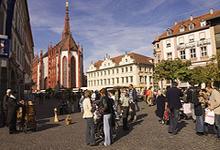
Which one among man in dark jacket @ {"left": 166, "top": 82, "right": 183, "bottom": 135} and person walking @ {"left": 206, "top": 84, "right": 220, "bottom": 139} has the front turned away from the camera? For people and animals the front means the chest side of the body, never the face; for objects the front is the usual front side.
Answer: the man in dark jacket

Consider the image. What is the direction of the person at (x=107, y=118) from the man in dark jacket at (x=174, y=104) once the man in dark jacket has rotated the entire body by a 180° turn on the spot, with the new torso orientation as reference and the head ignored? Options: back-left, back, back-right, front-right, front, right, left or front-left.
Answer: front-right

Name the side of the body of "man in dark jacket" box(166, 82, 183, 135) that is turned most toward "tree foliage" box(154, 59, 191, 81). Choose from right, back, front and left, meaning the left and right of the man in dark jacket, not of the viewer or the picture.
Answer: front

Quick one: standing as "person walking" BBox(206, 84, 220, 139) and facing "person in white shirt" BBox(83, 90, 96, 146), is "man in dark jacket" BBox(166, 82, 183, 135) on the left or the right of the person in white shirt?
right

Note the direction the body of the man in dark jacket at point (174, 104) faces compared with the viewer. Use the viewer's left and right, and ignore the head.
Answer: facing away from the viewer

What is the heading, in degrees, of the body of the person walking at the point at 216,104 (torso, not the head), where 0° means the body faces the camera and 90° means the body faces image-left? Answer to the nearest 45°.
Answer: approximately 90°

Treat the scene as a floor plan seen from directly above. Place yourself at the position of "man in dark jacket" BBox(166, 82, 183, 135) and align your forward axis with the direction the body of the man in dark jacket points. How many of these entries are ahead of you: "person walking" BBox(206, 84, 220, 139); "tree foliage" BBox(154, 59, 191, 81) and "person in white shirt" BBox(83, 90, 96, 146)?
1

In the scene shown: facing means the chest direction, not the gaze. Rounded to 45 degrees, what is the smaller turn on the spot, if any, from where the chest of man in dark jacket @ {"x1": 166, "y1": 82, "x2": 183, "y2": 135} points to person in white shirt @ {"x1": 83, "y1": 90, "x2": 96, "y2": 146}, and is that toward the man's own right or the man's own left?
approximately 135° to the man's own left

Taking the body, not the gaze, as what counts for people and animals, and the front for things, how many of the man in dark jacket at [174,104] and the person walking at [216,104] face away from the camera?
1
